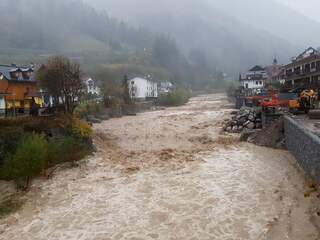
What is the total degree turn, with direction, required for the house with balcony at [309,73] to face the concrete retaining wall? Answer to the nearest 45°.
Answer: approximately 45° to its left

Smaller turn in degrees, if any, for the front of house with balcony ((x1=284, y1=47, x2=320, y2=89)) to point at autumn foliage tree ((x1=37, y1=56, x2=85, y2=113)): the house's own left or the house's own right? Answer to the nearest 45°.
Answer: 0° — it already faces it

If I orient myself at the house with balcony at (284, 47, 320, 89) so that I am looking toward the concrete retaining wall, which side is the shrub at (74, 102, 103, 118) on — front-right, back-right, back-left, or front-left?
front-right

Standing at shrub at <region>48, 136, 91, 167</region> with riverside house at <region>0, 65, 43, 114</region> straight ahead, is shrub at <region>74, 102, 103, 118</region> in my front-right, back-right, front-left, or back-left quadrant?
front-right

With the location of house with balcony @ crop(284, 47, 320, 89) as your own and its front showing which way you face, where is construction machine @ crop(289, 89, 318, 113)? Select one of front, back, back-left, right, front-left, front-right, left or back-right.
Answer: front-left

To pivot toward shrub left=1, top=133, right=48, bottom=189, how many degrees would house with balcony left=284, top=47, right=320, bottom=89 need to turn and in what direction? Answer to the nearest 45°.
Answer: approximately 45° to its left

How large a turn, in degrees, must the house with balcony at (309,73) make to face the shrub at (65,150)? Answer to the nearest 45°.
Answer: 0° — it already faces it

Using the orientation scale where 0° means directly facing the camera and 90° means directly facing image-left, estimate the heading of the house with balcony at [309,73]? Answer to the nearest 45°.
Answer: approximately 45°

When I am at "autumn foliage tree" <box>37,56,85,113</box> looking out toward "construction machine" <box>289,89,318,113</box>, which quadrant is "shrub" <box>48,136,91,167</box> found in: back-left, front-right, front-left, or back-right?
front-right

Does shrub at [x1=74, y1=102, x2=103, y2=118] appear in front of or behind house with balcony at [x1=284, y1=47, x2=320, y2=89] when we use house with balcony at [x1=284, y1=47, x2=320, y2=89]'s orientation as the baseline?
in front

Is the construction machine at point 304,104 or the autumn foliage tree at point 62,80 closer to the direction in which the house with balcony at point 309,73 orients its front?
the autumn foliage tree
